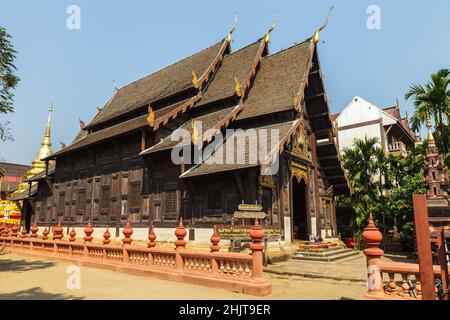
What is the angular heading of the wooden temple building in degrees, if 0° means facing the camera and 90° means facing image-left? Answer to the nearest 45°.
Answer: approximately 315°

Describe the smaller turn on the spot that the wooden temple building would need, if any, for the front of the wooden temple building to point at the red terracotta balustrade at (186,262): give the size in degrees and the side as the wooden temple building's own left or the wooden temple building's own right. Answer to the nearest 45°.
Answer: approximately 45° to the wooden temple building's own right

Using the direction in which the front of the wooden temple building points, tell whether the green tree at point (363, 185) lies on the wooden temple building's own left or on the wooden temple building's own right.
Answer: on the wooden temple building's own left

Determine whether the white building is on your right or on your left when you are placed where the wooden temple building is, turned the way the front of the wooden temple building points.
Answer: on your left

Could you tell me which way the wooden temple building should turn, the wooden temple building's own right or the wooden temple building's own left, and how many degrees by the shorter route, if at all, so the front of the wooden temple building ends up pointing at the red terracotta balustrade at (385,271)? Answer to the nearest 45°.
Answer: approximately 45° to the wooden temple building's own right
